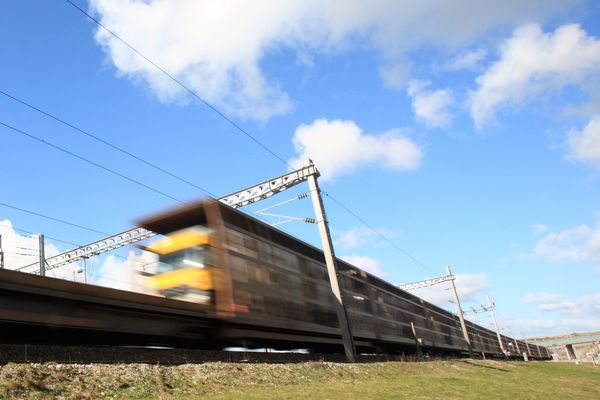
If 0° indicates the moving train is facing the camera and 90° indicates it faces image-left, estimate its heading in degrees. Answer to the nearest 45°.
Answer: approximately 45°
